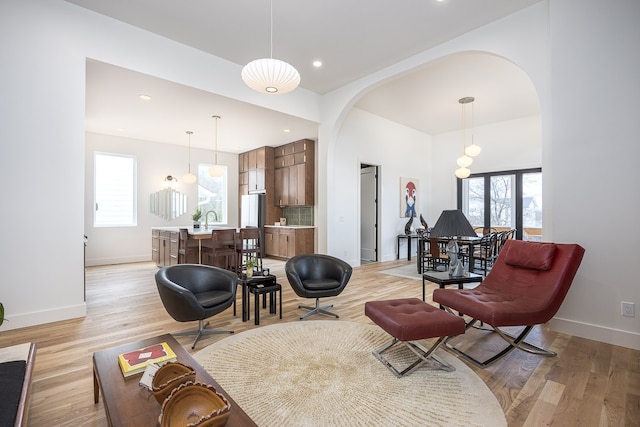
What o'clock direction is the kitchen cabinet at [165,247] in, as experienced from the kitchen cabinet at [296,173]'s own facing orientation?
the kitchen cabinet at [165,247] is roughly at 1 o'clock from the kitchen cabinet at [296,173].

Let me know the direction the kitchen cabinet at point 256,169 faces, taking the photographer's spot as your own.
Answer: facing the viewer and to the left of the viewer

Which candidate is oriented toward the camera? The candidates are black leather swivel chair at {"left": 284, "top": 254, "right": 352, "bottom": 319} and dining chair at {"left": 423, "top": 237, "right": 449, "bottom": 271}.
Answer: the black leather swivel chair

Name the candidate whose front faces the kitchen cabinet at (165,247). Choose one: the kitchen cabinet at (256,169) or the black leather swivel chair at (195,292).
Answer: the kitchen cabinet at (256,169)

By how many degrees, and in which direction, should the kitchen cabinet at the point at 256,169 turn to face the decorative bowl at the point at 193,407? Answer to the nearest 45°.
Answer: approximately 45° to its left

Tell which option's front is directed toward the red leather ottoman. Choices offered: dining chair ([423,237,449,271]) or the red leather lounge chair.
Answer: the red leather lounge chair

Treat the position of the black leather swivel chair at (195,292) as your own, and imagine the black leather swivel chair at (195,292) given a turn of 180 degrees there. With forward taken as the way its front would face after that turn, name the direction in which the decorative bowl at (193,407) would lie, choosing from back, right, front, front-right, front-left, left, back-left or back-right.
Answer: back-left

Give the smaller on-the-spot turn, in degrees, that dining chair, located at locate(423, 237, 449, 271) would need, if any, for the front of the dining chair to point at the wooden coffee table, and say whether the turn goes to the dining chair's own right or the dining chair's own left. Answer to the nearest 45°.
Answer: approximately 135° to the dining chair's own right

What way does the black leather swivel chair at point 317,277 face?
toward the camera

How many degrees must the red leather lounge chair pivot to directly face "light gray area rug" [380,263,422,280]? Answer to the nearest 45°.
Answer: approximately 90° to its right

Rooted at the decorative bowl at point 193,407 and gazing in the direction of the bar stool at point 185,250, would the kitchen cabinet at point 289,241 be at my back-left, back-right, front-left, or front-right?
front-right

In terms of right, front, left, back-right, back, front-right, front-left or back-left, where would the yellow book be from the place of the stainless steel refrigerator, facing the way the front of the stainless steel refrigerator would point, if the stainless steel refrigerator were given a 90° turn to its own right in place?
back-left

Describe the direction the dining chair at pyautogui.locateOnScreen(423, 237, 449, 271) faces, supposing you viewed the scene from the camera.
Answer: facing away from the viewer and to the right of the viewer

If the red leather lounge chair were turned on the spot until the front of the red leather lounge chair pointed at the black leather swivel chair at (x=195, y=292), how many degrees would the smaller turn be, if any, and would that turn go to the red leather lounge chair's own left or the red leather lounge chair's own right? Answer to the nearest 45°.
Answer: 0° — it already faces it
